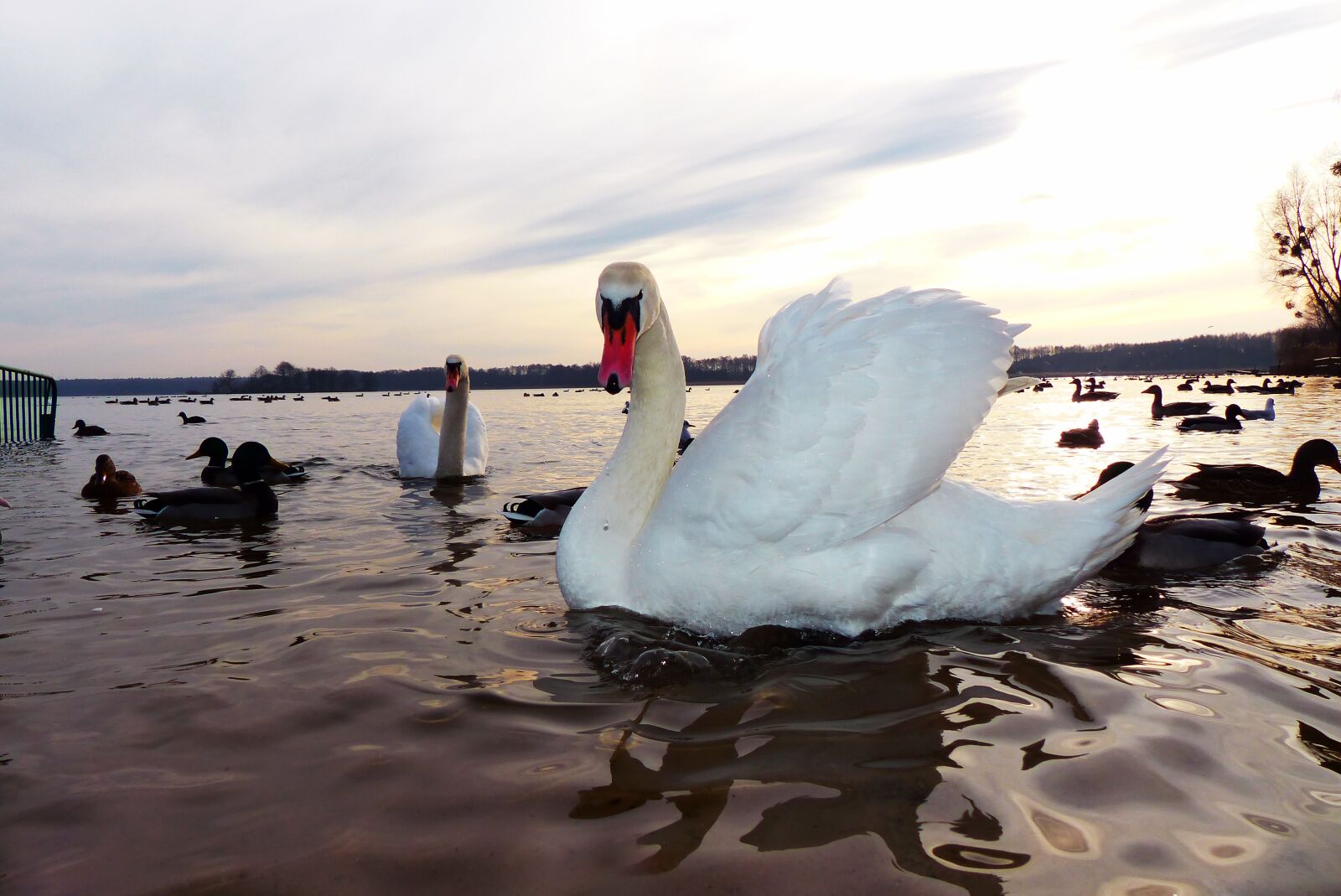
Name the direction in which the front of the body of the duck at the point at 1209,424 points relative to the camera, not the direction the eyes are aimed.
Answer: to the viewer's right

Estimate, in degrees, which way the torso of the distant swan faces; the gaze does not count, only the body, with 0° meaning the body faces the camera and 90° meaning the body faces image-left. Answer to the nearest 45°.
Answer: approximately 0°

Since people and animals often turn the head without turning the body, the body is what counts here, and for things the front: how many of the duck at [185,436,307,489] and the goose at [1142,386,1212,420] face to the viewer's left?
2

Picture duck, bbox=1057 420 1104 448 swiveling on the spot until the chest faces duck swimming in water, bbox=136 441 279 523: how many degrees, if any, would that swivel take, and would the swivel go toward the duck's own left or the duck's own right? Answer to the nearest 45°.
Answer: approximately 135° to the duck's own right

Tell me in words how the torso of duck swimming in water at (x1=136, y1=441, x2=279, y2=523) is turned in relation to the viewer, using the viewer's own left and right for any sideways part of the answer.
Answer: facing to the right of the viewer

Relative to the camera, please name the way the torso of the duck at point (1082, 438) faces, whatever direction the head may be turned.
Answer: to the viewer's right

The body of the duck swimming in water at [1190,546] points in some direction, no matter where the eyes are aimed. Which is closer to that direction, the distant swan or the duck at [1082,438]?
the distant swan

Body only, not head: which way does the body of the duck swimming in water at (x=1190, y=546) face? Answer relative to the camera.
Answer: to the viewer's left

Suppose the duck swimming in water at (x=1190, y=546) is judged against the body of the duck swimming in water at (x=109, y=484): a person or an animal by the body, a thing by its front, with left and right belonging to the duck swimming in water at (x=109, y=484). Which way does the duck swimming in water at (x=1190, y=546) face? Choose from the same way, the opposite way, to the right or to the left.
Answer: to the right

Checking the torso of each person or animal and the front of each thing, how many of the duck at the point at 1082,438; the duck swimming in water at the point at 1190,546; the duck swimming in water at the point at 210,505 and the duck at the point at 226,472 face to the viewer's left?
2

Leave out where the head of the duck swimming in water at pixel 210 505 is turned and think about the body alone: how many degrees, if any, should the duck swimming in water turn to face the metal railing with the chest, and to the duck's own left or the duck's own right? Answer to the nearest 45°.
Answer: approximately 90° to the duck's own left

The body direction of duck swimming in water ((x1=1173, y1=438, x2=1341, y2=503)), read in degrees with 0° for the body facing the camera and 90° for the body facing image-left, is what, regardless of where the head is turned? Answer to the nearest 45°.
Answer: approximately 270°

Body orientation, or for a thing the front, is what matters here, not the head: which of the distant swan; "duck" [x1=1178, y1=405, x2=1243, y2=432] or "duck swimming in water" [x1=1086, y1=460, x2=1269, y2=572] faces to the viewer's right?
the duck

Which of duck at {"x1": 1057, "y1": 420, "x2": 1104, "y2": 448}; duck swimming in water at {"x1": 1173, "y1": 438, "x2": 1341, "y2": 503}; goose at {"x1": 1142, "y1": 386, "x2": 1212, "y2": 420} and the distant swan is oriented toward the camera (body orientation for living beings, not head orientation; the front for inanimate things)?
the distant swan

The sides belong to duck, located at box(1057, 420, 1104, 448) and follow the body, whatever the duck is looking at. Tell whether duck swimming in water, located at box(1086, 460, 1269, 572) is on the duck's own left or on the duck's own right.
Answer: on the duck's own right
